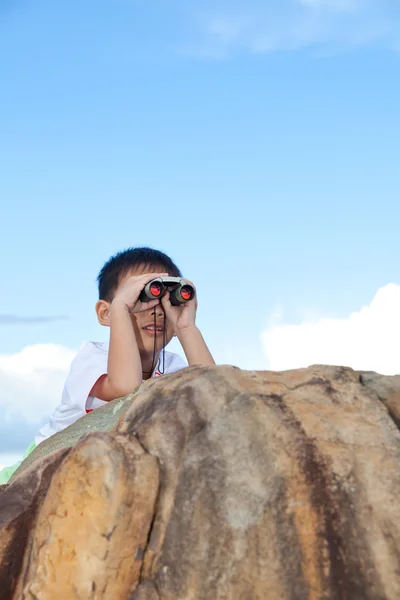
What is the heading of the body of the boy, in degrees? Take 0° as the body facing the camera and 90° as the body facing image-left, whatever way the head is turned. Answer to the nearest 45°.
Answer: approximately 315°
